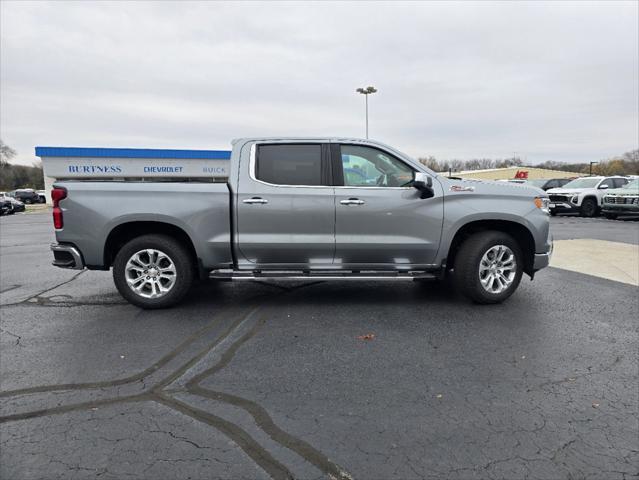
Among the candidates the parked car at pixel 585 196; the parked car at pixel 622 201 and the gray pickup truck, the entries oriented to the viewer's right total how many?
1

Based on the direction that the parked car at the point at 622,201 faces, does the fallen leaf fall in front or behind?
in front

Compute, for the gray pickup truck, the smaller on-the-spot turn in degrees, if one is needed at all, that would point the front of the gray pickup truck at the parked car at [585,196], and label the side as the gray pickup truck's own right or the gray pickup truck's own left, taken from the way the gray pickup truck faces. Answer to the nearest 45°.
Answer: approximately 45° to the gray pickup truck's own left

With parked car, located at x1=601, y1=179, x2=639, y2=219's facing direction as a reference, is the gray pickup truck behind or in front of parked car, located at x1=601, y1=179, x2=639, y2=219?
in front

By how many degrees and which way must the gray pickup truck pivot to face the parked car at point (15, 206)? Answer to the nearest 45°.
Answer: approximately 135° to its left

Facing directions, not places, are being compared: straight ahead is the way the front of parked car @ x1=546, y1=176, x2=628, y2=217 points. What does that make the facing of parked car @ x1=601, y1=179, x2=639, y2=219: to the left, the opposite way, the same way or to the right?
the same way

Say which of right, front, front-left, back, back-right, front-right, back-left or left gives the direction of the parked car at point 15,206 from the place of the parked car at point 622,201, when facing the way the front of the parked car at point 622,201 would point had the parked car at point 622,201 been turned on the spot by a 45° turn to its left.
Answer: right

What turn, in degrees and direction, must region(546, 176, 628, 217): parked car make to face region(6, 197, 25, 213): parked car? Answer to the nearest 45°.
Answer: approximately 45° to its right

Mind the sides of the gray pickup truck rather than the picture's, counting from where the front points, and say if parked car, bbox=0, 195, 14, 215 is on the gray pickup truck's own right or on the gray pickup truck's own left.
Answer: on the gray pickup truck's own left

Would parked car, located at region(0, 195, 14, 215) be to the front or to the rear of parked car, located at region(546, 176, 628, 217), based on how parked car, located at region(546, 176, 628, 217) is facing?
to the front

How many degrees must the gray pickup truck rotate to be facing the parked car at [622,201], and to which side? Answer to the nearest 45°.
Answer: approximately 45° to its left

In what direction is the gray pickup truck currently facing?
to the viewer's right
